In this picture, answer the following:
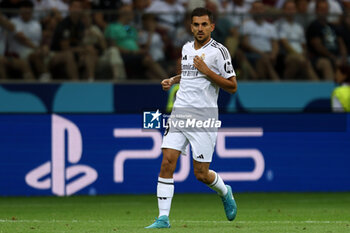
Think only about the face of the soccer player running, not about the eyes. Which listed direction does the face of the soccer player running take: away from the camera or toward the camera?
toward the camera

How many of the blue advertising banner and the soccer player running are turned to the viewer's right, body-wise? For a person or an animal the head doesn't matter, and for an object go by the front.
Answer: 0

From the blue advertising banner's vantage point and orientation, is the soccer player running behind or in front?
in front

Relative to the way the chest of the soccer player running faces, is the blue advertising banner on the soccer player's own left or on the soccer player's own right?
on the soccer player's own right

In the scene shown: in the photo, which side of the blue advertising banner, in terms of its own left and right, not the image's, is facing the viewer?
front

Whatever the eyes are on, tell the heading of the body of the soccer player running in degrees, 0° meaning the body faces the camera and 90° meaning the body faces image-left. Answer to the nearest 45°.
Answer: approximately 45°
